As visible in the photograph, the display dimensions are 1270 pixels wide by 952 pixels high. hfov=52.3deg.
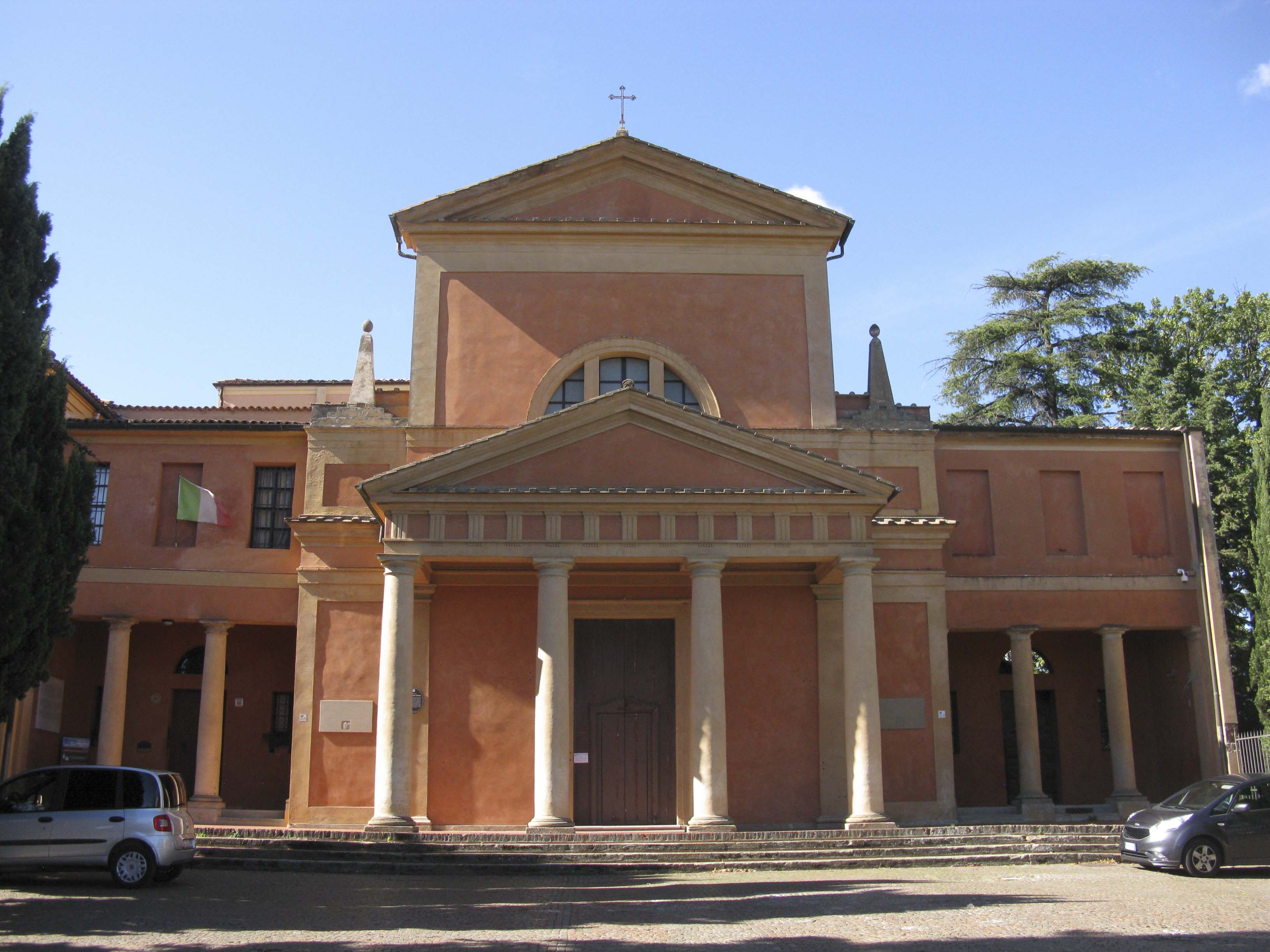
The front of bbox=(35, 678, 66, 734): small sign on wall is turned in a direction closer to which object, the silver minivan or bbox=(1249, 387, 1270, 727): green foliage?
the silver minivan

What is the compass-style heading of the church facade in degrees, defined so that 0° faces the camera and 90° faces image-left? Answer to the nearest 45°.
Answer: approximately 0°

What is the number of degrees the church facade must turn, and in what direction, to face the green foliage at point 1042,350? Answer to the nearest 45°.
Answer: approximately 135° to its left

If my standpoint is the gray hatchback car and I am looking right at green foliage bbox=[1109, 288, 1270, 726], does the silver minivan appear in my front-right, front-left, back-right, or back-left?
back-left

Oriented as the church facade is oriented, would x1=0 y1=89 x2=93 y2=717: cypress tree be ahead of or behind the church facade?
ahead

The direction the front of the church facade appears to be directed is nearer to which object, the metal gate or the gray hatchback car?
the gray hatchback car

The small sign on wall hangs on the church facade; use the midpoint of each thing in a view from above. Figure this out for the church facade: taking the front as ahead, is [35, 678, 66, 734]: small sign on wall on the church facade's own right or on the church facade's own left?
on the church facade's own right

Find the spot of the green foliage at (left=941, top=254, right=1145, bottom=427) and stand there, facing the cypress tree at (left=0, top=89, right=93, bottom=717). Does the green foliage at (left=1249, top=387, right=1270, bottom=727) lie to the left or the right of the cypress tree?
left

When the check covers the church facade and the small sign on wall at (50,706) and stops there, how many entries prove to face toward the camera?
2

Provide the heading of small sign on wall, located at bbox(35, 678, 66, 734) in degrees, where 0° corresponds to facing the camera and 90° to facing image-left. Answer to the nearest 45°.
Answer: approximately 0°

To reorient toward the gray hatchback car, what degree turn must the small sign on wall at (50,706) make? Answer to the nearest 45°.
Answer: approximately 45° to its left
